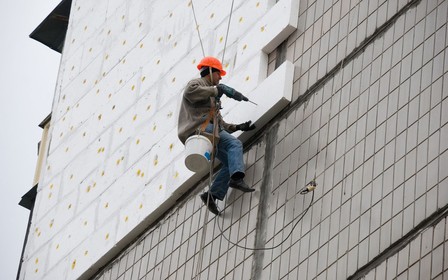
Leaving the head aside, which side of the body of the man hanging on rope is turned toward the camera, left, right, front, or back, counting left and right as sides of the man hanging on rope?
right
